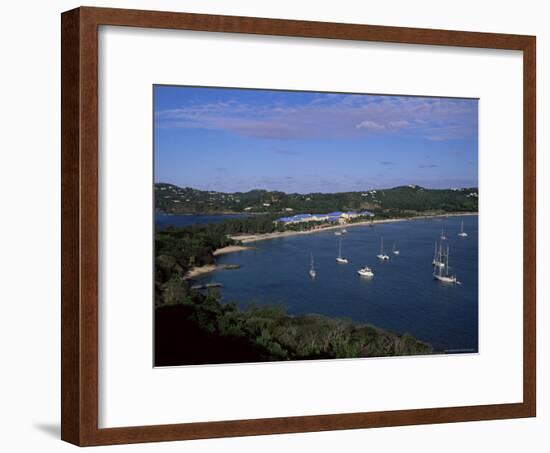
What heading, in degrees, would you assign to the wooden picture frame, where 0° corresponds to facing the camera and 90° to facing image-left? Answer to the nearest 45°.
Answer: approximately 315°
